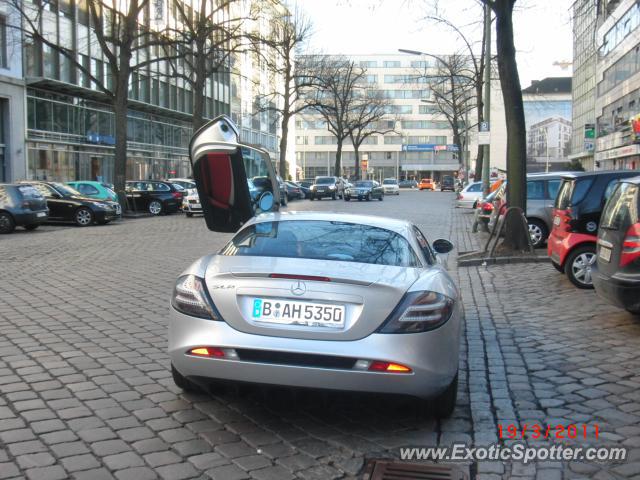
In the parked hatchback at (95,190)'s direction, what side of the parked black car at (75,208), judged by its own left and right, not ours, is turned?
left

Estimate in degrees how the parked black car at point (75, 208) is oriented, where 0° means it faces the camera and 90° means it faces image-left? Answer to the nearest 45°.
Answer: approximately 315°

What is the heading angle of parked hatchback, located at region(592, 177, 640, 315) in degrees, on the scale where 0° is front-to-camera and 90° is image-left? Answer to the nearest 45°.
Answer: approximately 225°

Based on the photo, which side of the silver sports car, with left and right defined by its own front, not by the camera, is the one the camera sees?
back

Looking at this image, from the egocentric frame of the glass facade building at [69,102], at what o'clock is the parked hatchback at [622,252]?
The parked hatchback is roughly at 1 o'clock from the glass facade building.

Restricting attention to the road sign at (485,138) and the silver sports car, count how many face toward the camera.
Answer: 1

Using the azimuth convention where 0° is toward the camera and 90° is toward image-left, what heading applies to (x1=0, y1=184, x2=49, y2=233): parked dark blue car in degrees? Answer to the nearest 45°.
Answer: approximately 135°

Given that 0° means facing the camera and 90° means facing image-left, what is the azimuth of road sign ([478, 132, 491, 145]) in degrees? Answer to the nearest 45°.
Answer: approximately 0°

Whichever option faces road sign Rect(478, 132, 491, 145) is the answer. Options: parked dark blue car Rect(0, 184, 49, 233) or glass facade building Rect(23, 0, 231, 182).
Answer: the glass facade building
